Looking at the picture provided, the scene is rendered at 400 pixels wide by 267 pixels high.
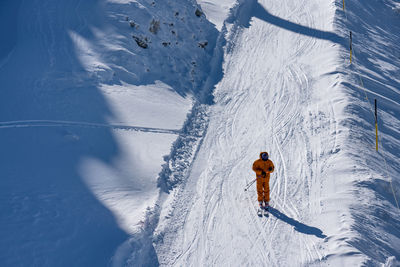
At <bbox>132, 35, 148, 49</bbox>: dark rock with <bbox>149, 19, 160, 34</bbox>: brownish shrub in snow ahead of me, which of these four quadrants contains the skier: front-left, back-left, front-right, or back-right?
back-right

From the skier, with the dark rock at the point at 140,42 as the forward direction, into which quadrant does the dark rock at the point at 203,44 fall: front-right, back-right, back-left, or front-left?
front-right

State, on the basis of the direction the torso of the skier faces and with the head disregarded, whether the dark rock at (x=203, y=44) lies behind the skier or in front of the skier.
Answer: behind

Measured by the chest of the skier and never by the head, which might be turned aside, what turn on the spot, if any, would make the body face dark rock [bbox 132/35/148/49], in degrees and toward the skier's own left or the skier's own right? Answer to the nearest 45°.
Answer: approximately 135° to the skier's own right

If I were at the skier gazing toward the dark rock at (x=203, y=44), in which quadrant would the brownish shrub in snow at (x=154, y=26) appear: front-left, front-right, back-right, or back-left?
front-left

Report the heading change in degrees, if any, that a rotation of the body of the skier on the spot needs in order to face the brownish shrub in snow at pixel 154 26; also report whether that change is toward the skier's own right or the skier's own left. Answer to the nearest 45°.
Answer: approximately 135° to the skier's own right

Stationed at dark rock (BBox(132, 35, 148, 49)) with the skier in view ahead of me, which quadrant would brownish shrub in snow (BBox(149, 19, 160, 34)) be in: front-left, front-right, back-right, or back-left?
back-left

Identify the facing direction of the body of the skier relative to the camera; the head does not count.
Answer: toward the camera

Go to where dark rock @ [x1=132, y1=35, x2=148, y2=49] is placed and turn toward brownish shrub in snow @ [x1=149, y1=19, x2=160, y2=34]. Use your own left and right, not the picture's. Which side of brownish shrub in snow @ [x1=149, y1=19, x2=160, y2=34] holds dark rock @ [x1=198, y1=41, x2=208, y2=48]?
right
